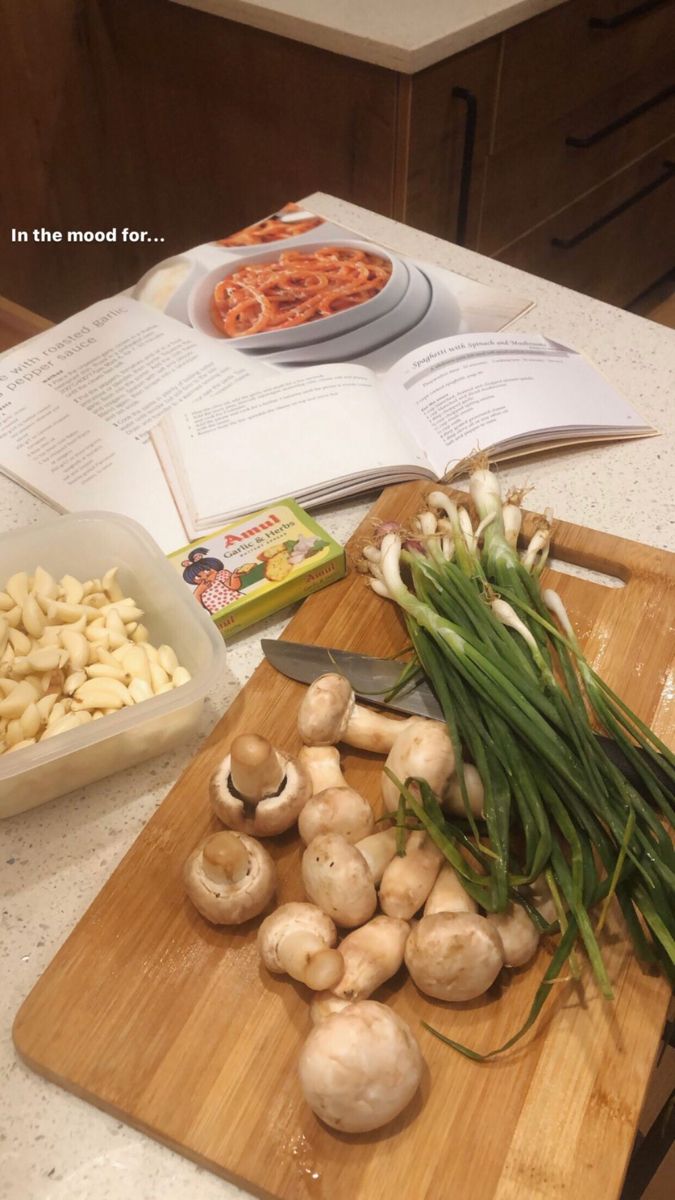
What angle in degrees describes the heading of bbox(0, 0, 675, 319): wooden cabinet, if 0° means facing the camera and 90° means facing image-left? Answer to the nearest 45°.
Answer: approximately 315°

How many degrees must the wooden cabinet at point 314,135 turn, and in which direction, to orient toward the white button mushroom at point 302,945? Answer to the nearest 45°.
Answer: approximately 45° to its right

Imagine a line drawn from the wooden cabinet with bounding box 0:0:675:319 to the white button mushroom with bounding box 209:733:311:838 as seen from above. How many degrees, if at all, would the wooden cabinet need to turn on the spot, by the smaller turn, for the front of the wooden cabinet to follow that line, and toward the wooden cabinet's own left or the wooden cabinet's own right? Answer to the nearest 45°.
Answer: approximately 45° to the wooden cabinet's own right

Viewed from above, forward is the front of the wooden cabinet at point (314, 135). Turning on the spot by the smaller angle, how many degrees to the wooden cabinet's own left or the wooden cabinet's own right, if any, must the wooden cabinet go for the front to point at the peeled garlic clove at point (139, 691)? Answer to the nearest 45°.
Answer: approximately 45° to the wooden cabinet's own right

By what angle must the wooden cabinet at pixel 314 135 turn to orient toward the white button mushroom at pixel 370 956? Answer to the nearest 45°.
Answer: approximately 45° to its right

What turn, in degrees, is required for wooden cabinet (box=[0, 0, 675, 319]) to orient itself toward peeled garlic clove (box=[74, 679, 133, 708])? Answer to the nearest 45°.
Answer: approximately 45° to its right
